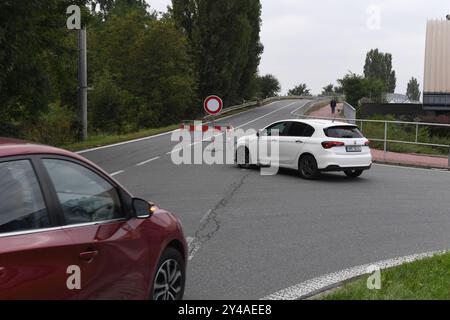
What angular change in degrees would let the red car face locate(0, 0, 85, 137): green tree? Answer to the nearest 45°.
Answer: approximately 45° to its left

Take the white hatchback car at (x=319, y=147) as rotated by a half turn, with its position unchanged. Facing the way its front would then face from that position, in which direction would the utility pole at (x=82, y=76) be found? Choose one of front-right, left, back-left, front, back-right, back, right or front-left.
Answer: back

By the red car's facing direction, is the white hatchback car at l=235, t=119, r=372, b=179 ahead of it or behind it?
ahead

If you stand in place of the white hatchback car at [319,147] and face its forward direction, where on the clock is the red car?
The red car is roughly at 8 o'clock from the white hatchback car.

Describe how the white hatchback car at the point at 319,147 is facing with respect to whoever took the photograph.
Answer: facing away from the viewer and to the left of the viewer

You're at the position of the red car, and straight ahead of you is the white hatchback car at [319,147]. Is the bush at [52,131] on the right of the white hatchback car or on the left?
left

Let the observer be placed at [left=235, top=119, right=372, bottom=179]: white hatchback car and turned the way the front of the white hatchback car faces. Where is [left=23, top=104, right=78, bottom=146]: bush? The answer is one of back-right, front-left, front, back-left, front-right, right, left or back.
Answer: front

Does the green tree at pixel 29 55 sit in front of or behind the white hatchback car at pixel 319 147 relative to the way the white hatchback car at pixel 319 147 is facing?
in front

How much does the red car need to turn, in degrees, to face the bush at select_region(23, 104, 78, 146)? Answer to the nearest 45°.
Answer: approximately 45° to its left

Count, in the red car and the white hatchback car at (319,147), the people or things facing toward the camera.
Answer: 0

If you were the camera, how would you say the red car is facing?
facing away from the viewer and to the right of the viewer
